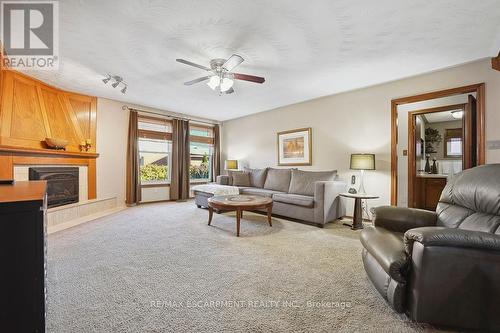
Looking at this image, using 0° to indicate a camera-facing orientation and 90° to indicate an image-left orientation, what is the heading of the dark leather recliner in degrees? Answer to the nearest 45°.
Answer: approximately 45°

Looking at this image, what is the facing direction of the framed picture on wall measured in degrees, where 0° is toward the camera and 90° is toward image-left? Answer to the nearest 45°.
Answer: approximately 45°

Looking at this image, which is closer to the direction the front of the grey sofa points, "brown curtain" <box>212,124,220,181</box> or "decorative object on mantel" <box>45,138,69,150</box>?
the decorative object on mantel

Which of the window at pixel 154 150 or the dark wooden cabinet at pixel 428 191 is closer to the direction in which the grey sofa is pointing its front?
the window

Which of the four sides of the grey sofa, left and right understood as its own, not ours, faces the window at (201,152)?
right

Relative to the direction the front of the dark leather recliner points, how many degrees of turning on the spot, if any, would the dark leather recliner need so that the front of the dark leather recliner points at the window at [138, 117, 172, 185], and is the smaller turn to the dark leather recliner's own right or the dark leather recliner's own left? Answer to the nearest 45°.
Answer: approximately 45° to the dark leather recliner's own right

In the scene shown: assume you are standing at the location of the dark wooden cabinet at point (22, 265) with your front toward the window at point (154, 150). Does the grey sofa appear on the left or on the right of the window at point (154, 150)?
right

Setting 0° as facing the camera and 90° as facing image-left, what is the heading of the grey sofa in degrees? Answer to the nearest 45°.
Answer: approximately 45°

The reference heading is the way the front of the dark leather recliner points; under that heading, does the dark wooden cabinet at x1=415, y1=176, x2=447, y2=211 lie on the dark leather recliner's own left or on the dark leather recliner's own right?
on the dark leather recliner's own right
